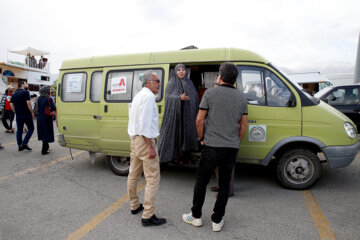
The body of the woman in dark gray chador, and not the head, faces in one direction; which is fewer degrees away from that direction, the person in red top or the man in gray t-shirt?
the man in gray t-shirt

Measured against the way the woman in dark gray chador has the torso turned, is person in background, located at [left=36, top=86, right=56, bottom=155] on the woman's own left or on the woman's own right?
on the woman's own right

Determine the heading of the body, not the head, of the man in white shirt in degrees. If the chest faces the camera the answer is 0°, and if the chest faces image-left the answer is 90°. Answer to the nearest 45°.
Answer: approximately 225°

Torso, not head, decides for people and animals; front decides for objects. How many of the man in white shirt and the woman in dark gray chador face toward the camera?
1

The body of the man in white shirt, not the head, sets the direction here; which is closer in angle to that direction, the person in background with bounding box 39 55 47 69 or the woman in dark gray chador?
the woman in dark gray chador

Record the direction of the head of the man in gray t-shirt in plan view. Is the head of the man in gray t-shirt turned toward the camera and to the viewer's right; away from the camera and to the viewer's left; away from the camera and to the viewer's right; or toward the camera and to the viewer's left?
away from the camera and to the viewer's left

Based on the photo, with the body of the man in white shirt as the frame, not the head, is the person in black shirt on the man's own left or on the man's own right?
on the man's own left

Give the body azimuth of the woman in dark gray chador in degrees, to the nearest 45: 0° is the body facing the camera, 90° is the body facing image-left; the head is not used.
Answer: approximately 0°

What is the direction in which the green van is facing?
to the viewer's right

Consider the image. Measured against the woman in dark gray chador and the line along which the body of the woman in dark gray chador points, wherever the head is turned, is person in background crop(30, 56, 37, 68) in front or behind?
behind
